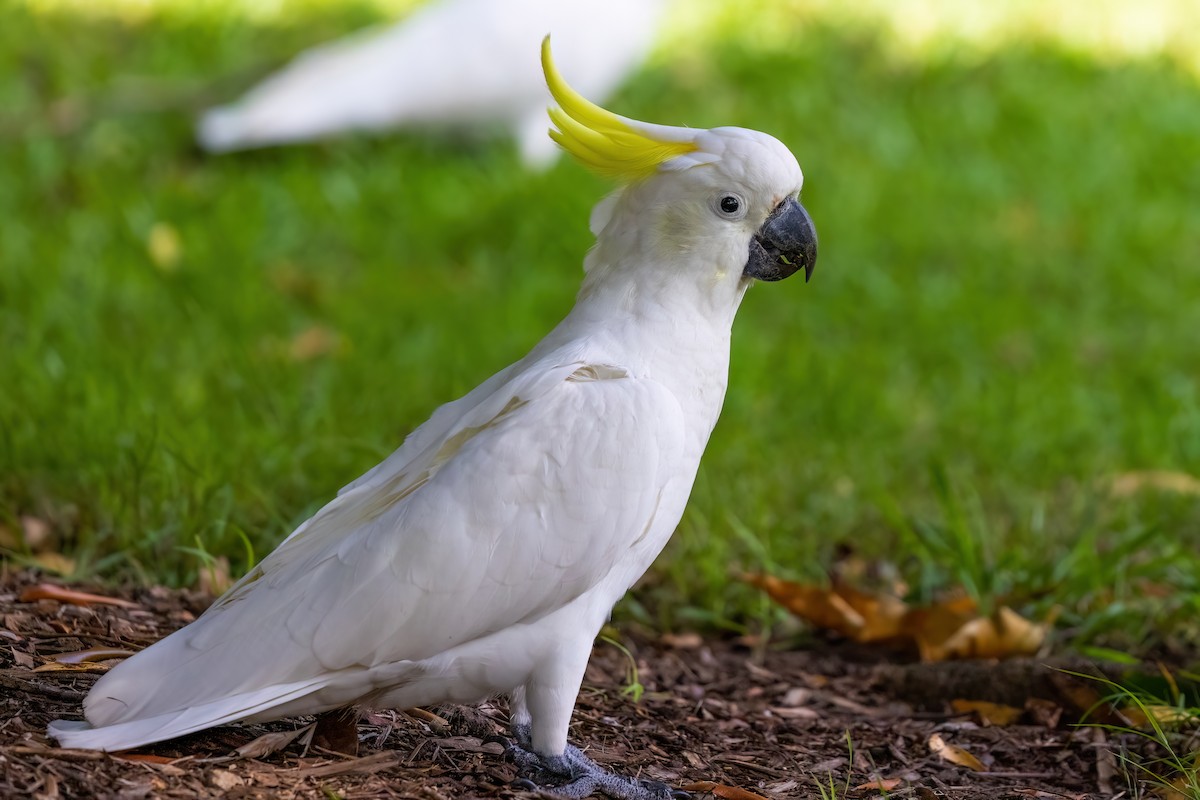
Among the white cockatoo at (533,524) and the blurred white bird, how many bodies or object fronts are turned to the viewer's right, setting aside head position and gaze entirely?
2

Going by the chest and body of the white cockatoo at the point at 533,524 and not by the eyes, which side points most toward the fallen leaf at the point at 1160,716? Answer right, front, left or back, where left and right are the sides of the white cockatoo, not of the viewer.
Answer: front

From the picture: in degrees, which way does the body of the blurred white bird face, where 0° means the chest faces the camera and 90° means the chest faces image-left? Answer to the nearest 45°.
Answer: approximately 270°

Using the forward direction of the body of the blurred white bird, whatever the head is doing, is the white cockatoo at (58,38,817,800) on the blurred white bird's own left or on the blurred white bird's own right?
on the blurred white bird's own right

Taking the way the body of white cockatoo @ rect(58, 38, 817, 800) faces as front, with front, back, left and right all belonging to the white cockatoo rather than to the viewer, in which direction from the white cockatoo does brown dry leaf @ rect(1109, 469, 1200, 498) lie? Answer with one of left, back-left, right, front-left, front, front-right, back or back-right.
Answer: front-left

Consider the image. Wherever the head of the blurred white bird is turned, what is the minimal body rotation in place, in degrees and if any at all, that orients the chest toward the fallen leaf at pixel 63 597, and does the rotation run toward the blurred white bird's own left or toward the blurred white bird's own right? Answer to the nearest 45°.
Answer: approximately 90° to the blurred white bird's own right

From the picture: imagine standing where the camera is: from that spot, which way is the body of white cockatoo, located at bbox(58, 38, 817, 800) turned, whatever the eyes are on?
to the viewer's right

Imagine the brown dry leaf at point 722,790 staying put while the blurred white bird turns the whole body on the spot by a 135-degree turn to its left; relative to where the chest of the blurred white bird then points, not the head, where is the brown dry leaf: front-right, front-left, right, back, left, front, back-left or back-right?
back-left
